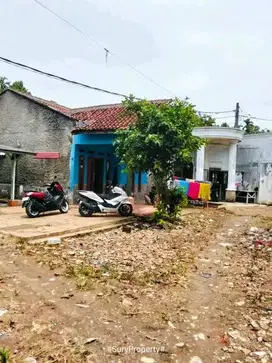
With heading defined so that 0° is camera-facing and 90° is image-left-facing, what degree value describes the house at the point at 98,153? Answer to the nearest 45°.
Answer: approximately 0°

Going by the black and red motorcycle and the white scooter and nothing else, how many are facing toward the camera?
0

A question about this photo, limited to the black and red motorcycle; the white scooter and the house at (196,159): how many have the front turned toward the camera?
1

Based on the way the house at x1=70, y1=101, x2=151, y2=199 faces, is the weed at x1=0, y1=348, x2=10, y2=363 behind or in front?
in front

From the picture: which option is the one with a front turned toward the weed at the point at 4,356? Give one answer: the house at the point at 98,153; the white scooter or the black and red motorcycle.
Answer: the house

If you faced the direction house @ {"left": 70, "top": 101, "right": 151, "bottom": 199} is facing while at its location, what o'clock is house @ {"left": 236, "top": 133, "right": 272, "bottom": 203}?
house @ {"left": 236, "top": 133, "right": 272, "bottom": 203} is roughly at 8 o'clock from house @ {"left": 70, "top": 101, "right": 151, "bottom": 199}.

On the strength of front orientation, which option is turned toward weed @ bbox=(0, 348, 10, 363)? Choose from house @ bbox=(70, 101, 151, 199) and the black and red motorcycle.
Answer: the house

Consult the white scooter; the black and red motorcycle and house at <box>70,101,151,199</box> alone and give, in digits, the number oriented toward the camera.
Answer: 1
